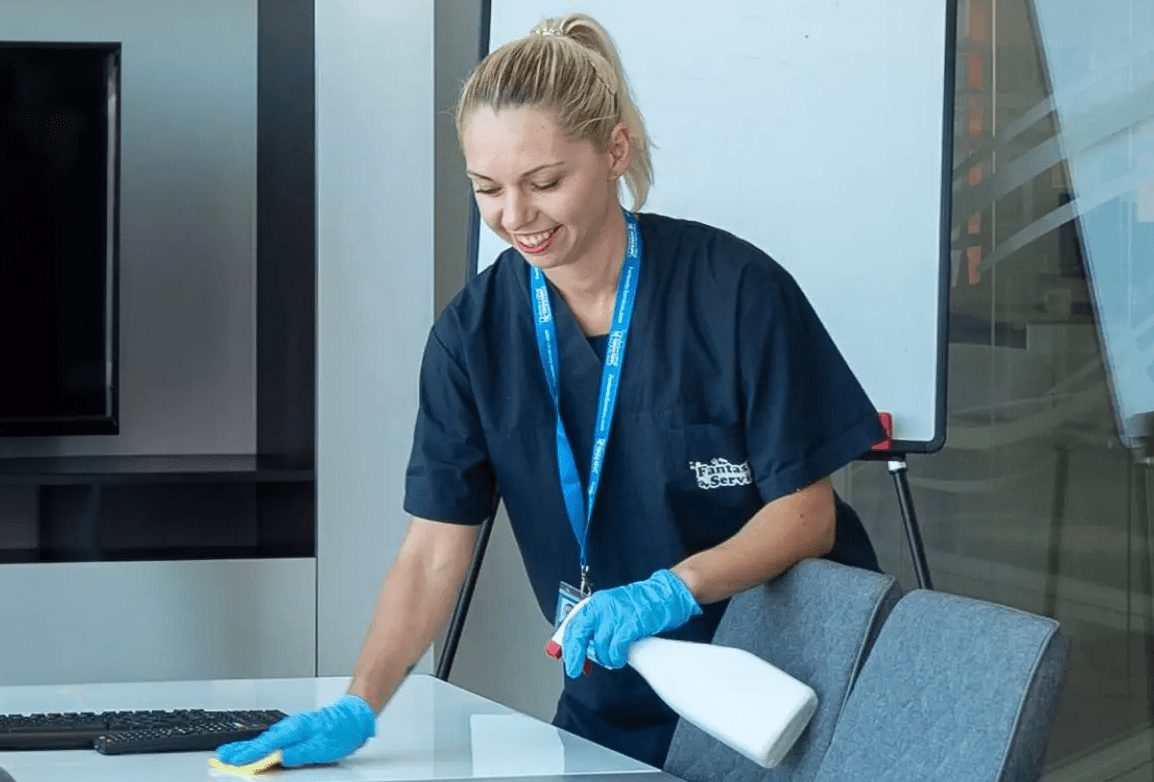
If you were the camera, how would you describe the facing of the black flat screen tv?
facing the viewer

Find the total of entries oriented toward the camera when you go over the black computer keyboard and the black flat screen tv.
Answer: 2

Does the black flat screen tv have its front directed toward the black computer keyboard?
yes

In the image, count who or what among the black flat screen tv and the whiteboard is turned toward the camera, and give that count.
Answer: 2

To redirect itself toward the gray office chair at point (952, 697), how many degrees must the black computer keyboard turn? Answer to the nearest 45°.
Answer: approximately 45° to its left

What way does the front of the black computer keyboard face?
toward the camera

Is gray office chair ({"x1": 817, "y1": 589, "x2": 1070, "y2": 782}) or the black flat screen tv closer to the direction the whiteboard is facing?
the gray office chair

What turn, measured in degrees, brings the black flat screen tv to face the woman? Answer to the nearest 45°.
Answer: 0° — it already faces them

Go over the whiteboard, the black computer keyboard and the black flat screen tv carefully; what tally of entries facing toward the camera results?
3

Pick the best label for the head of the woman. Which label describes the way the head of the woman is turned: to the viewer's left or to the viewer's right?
to the viewer's left
